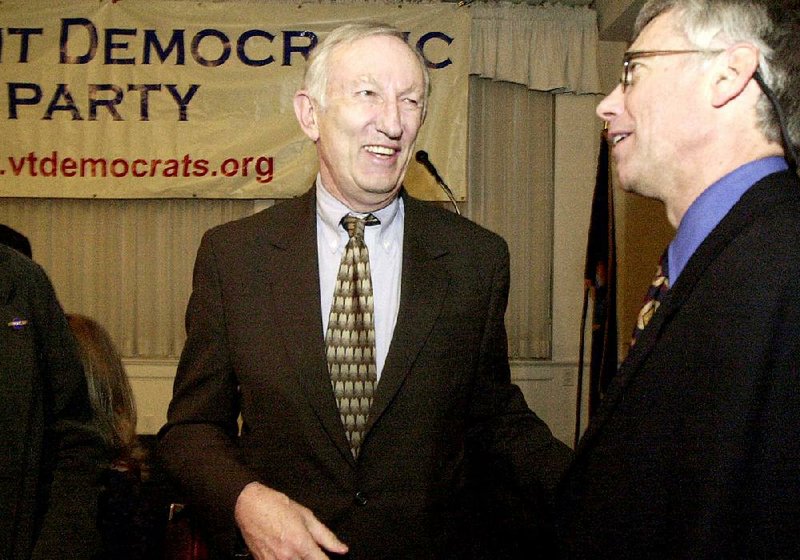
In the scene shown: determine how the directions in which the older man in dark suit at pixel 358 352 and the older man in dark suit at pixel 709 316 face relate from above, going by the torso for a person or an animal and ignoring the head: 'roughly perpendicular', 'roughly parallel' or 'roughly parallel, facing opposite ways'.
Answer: roughly perpendicular

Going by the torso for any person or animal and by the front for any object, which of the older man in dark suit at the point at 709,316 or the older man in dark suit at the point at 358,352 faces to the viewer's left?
the older man in dark suit at the point at 709,316

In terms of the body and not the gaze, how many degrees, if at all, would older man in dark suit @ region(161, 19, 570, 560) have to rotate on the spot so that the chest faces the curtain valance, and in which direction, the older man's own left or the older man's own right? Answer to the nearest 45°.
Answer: approximately 180°

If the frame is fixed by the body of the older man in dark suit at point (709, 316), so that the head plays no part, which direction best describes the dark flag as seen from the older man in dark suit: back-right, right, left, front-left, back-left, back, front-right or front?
right

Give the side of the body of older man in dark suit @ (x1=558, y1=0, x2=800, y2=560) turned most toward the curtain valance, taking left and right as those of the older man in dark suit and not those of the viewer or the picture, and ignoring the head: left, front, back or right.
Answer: right

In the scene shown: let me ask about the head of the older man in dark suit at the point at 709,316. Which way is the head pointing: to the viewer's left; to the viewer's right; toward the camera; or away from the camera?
to the viewer's left

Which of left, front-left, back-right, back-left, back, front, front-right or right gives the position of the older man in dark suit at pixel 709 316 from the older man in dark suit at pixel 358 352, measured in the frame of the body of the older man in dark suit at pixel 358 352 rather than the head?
front-left

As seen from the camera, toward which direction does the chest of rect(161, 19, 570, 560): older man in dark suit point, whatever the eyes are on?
toward the camera

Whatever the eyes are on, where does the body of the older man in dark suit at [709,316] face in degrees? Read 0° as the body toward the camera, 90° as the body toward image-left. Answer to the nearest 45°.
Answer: approximately 90°

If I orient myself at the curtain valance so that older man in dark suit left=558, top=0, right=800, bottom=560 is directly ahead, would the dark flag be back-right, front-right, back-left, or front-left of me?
front-left

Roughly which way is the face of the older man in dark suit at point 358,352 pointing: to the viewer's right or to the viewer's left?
to the viewer's right

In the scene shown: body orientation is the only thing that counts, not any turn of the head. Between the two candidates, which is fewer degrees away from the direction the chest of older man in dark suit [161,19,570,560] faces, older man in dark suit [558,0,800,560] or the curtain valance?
the older man in dark suit

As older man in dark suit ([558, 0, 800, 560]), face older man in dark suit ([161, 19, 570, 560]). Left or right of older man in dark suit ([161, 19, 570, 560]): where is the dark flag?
right

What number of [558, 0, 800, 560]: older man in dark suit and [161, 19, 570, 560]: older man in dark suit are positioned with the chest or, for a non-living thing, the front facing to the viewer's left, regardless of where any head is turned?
1

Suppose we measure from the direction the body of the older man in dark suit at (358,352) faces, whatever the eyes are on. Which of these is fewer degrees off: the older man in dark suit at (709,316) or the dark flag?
the older man in dark suit

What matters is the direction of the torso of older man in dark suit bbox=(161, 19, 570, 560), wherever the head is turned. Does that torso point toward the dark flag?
no

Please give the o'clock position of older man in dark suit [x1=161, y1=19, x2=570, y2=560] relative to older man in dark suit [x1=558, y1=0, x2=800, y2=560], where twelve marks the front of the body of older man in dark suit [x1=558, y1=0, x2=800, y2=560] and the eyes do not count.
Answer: older man in dark suit [x1=161, y1=19, x2=570, y2=560] is roughly at 1 o'clock from older man in dark suit [x1=558, y1=0, x2=800, y2=560].
